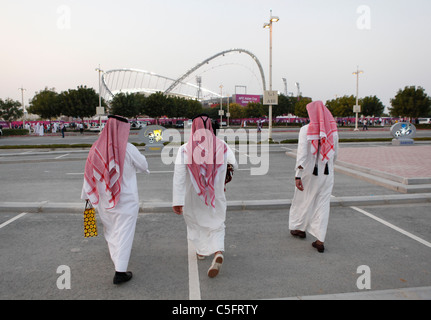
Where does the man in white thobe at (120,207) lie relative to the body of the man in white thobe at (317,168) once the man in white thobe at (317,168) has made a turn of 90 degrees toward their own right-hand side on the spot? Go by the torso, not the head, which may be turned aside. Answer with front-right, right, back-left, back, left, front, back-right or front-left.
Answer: back

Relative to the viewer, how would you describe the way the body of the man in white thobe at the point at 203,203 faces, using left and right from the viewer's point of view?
facing away from the viewer

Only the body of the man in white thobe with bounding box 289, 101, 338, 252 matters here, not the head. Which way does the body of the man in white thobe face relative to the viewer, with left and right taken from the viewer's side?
facing away from the viewer and to the left of the viewer

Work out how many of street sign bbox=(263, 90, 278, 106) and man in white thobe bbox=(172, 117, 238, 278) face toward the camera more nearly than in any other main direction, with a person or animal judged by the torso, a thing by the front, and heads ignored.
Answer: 1

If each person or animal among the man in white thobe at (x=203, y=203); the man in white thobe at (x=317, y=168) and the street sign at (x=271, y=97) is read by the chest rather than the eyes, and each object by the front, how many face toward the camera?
1

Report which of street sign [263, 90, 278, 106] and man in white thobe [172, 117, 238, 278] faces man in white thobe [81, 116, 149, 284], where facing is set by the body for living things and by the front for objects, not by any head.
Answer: the street sign

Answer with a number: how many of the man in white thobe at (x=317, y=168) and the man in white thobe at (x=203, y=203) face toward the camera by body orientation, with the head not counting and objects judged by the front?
0

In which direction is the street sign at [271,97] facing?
toward the camera

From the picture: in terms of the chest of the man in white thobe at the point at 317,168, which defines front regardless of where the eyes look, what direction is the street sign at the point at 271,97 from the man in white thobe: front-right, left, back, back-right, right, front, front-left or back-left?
front-right

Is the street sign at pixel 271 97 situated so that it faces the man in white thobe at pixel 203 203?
yes

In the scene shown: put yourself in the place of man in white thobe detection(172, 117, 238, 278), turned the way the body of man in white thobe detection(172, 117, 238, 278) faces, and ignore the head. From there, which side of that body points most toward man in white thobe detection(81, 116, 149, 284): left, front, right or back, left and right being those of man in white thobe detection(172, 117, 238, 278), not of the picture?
left

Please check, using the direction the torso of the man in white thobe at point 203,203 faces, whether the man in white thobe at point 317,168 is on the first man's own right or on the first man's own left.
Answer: on the first man's own right

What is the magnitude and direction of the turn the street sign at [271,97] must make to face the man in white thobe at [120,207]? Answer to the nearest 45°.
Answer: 0° — it already faces them

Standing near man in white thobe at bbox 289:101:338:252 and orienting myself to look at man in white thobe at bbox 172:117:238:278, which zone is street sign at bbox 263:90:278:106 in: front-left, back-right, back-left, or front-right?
back-right

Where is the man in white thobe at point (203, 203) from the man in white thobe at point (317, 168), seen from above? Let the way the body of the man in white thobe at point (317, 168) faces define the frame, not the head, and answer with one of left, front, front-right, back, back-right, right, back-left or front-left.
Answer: left

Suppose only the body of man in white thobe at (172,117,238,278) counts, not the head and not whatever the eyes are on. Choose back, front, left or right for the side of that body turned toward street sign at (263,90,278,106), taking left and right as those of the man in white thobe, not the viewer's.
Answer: front

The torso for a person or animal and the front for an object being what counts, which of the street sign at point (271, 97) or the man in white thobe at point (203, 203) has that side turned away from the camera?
the man in white thobe
